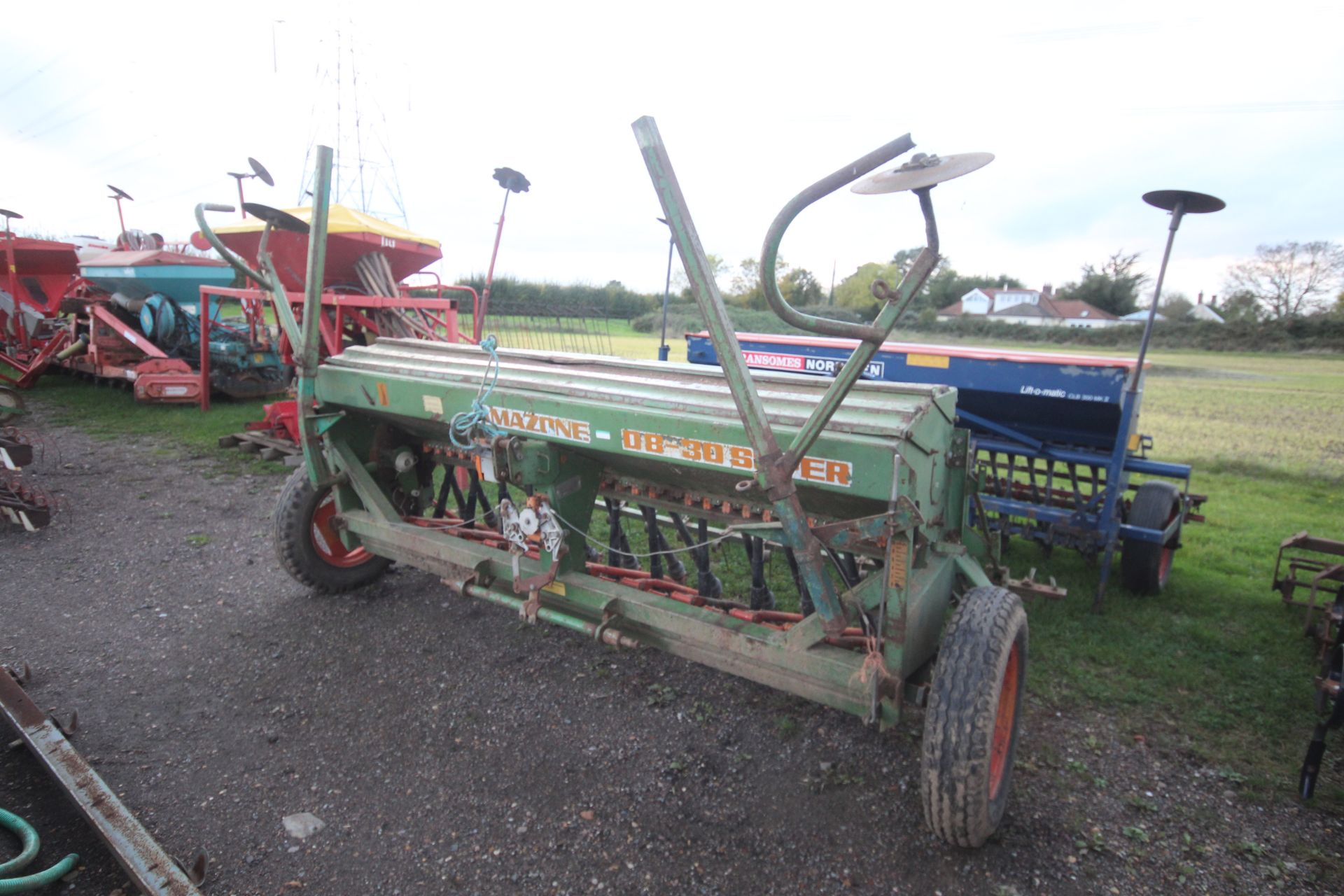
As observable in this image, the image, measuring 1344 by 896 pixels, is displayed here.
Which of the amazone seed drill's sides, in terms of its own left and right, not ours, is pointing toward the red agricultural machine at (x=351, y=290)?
right

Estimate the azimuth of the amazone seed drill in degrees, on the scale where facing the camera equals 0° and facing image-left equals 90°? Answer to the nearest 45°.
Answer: approximately 45°

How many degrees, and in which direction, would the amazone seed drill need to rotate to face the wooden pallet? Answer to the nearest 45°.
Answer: approximately 90° to its right

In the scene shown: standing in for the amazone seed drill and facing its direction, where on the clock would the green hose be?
The green hose is roughly at 1 o'clock from the amazone seed drill.

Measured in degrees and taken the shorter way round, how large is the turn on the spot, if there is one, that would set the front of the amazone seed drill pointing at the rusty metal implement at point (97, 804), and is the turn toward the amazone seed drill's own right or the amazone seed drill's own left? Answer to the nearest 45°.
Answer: approximately 45° to the amazone seed drill's own right

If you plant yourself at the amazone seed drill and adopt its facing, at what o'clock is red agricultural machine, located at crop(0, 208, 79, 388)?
The red agricultural machine is roughly at 3 o'clock from the amazone seed drill.

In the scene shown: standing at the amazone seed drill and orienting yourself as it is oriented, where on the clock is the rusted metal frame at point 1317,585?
The rusted metal frame is roughly at 7 o'clock from the amazone seed drill.

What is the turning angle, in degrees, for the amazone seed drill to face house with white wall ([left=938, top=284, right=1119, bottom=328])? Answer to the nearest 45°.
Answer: approximately 180°

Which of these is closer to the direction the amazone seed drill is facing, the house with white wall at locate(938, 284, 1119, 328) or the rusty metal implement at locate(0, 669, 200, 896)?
the rusty metal implement
